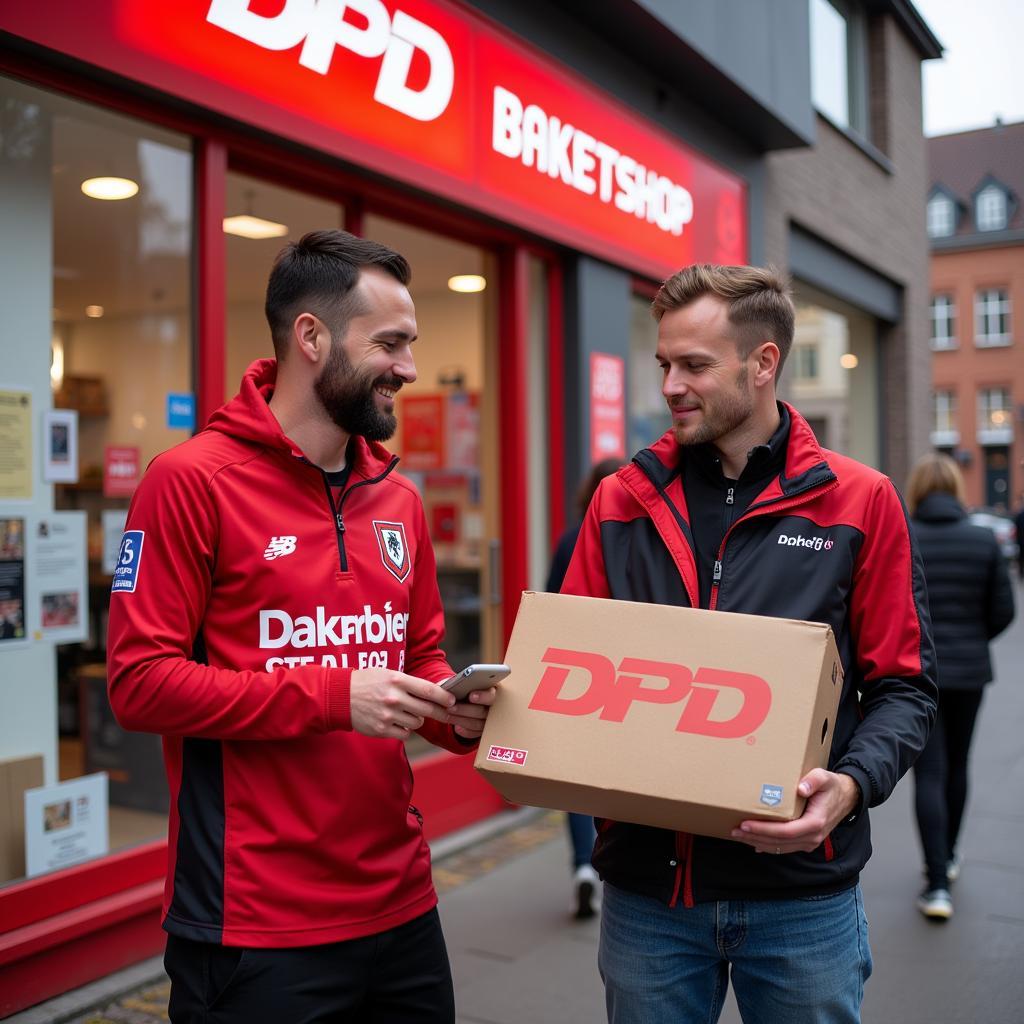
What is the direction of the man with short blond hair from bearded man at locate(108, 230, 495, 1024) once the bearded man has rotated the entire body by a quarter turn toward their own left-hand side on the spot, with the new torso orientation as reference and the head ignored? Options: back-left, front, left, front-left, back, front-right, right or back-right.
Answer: front-right

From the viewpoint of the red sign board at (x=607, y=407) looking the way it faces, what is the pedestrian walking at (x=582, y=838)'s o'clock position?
The pedestrian walking is roughly at 2 o'clock from the red sign board.

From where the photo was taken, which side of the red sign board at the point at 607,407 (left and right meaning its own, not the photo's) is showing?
front

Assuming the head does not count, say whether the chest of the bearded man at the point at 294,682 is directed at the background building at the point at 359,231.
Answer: no

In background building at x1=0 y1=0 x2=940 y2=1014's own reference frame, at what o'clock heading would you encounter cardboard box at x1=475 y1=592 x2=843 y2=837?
The cardboard box is roughly at 1 o'clock from the background building.

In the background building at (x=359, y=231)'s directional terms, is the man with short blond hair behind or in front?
in front

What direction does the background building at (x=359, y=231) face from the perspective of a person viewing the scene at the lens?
facing the viewer and to the right of the viewer

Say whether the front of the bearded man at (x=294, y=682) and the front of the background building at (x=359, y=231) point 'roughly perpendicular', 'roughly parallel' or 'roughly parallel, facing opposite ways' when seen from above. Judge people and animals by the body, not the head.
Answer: roughly parallel

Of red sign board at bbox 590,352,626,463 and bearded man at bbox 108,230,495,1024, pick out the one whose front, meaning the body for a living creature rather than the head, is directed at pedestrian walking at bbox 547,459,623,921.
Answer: the red sign board

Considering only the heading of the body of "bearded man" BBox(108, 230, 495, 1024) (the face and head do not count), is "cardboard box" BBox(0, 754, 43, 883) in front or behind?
behind

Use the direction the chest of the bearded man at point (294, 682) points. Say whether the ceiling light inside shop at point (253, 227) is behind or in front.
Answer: behind

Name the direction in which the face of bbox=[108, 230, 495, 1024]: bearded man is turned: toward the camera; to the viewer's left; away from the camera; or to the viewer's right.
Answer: to the viewer's right

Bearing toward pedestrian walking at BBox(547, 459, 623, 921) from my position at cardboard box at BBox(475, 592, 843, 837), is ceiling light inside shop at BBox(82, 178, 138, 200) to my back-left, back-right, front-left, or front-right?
front-left
